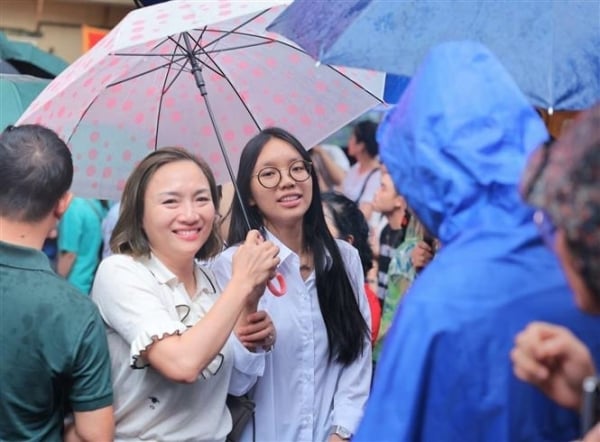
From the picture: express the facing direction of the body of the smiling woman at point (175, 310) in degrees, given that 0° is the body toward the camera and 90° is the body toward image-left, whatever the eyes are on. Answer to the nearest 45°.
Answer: approximately 315°

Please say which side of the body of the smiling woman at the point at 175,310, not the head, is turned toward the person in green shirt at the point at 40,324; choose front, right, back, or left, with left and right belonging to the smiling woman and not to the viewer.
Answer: right

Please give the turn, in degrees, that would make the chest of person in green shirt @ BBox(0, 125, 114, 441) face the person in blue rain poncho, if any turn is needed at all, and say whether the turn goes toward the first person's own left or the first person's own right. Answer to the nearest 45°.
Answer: approximately 135° to the first person's own right

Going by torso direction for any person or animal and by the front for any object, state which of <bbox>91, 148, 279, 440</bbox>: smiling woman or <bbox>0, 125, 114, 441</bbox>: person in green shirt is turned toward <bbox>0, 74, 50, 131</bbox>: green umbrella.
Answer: the person in green shirt

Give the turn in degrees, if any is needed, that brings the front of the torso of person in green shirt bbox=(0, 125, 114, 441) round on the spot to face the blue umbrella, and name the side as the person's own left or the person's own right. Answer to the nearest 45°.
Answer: approximately 90° to the person's own right

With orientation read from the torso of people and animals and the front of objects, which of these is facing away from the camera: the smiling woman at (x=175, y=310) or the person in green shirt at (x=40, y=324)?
the person in green shirt

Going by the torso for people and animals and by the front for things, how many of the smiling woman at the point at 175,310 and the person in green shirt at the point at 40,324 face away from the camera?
1

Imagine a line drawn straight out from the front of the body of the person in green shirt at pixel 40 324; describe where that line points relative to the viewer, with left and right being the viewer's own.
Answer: facing away from the viewer

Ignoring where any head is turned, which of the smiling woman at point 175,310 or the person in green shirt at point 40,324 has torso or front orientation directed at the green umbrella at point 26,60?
the person in green shirt

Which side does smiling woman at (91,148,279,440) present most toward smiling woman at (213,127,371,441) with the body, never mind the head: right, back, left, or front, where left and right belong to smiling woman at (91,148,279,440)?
left

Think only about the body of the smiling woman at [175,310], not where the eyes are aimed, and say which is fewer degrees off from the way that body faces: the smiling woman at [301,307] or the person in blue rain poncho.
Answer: the person in blue rain poncho
